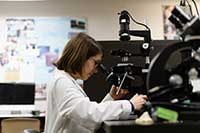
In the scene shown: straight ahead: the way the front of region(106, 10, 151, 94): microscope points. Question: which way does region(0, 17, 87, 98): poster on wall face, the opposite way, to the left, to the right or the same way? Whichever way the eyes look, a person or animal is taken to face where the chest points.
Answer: to the left

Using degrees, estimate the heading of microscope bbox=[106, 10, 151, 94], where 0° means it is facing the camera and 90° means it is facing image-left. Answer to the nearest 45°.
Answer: approximately 90°

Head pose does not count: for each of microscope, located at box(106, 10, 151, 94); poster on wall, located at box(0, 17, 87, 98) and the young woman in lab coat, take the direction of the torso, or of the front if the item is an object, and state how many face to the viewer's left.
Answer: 1

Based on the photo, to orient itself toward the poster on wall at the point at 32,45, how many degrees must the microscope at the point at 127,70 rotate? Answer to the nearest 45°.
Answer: approximately 90° to its right

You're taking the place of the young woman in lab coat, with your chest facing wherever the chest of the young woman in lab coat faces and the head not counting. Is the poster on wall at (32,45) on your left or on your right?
on your left

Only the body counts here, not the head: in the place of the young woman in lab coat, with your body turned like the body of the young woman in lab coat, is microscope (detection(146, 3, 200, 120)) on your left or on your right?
on your right

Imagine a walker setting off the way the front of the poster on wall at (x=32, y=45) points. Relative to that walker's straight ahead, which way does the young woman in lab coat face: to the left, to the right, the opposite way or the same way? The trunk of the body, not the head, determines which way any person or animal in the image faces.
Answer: to the left

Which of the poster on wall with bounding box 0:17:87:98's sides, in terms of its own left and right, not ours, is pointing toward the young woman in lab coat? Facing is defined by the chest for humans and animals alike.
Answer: front

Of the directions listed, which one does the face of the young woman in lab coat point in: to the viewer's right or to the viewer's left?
to the viewer's right

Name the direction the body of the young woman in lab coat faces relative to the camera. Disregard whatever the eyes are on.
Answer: to the viewer's right

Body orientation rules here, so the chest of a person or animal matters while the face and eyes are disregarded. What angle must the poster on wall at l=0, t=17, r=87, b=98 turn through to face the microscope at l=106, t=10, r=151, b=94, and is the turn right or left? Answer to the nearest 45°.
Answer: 0° — it already faces it
